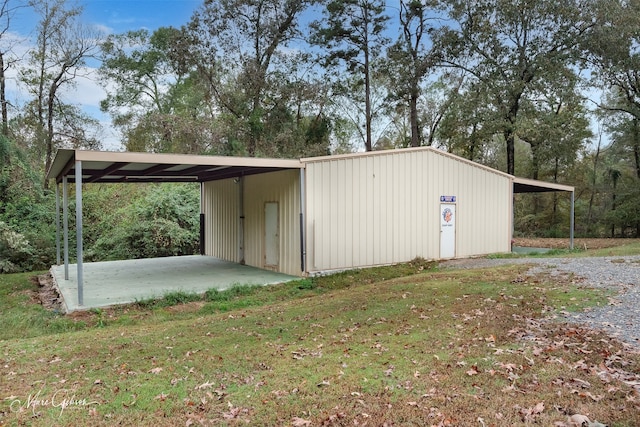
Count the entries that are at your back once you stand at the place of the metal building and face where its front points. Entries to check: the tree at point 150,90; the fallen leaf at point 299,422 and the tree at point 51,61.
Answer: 2

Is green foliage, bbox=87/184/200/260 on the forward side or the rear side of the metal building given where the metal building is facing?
on the rear side

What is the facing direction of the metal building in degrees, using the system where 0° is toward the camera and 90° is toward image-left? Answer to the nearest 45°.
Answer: approximately 315°

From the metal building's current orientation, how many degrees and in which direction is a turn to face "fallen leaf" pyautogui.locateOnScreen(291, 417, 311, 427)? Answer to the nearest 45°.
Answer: approximately 45° to its right

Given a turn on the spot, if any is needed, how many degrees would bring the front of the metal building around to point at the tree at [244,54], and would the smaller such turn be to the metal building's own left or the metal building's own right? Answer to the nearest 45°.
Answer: approximately 135° to the metal building's own left

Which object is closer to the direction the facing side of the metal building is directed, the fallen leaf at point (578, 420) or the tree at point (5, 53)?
the fallen leaf

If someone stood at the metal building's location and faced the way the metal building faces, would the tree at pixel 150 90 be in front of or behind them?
behind

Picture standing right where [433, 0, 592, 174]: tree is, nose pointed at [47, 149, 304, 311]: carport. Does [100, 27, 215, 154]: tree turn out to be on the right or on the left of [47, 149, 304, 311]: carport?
right

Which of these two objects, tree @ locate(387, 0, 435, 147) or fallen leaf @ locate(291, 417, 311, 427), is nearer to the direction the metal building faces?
the fallen leaf

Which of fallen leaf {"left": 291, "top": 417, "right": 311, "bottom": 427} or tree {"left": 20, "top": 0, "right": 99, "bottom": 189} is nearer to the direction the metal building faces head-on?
the fallen leaf
